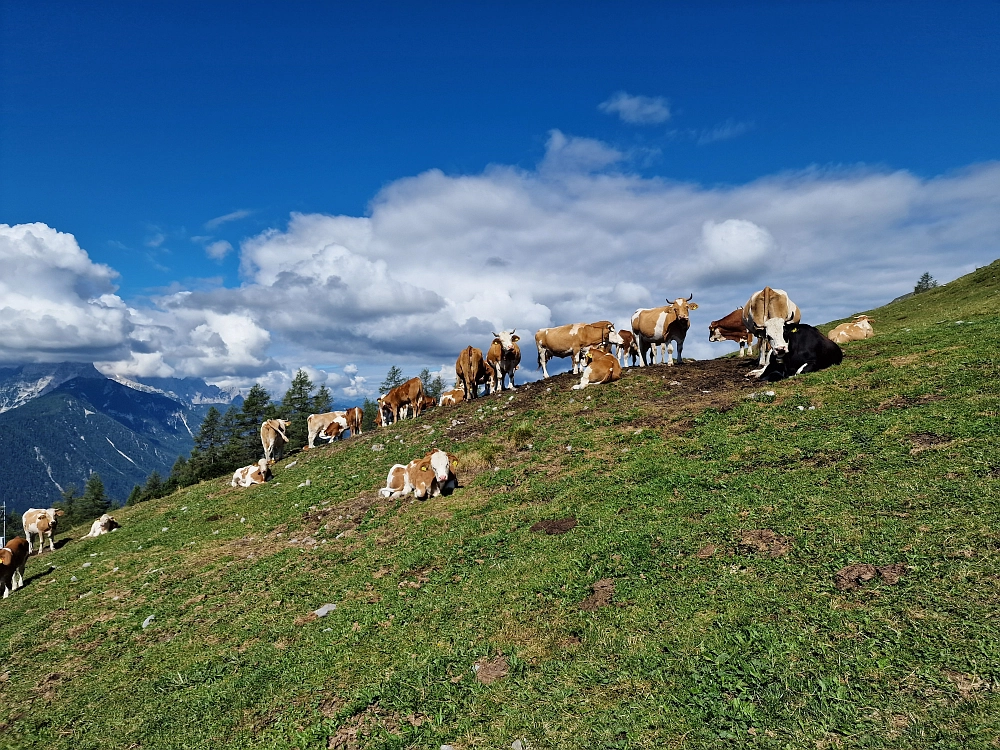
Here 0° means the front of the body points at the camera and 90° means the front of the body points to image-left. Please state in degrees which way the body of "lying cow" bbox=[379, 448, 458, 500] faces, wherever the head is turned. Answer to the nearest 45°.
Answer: approximately 315°

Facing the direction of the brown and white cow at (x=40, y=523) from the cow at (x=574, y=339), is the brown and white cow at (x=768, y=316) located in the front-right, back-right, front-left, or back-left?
back-left

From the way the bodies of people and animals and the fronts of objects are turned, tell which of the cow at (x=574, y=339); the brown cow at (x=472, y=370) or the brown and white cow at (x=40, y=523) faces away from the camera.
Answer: the brown cow at (x=472, y=370)

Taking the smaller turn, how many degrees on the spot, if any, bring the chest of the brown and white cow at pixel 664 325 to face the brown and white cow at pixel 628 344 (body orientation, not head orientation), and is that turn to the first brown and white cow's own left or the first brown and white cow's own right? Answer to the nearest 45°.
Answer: approximately 180°

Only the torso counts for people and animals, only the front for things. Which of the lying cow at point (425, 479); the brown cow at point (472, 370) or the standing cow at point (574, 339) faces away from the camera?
the brown cow

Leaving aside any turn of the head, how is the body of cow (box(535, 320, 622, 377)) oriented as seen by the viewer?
to the viewer's right

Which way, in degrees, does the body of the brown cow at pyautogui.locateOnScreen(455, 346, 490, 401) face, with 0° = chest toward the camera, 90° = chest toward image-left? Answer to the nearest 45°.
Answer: approximately 180°
